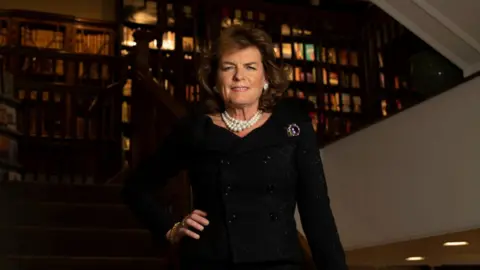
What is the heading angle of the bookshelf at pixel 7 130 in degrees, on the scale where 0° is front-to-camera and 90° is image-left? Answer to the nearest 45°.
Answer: approximately 315°

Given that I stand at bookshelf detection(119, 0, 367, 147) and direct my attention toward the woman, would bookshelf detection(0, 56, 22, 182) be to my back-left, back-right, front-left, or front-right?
front-right

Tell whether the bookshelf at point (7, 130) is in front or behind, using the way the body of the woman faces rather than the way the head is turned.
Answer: behind

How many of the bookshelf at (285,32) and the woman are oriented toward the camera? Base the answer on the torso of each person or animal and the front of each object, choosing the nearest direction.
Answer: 2

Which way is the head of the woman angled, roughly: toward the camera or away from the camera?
toward the camera

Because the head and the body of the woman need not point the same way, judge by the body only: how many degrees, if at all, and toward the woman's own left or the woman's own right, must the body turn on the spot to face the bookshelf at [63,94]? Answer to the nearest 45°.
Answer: approximately 180°

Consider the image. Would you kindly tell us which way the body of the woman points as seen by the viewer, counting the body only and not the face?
toward the camera

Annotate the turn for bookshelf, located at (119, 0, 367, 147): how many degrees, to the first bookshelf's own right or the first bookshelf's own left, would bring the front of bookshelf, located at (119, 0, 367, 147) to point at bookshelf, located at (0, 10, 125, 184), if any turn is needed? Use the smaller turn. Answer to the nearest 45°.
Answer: approximately 90° to the first bookshelf's own right

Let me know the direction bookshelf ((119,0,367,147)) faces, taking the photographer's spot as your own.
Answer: facing the viewer

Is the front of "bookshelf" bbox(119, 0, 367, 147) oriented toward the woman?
yes

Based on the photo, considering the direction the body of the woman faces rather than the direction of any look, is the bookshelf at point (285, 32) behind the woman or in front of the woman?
behind

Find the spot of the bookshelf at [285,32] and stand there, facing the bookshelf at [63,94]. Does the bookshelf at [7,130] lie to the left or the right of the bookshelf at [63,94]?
left

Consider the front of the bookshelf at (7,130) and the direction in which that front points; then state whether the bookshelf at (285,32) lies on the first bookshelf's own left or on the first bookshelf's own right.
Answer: on the first bookshelf's own left
